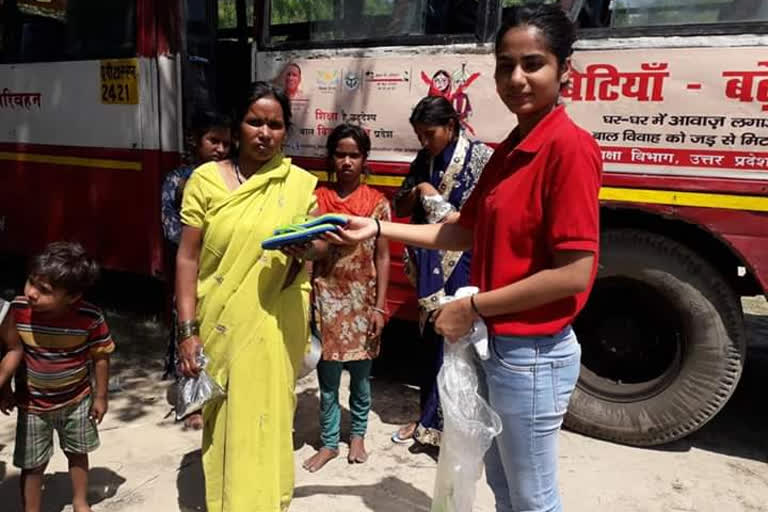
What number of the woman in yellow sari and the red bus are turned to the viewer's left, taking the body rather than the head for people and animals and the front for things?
1

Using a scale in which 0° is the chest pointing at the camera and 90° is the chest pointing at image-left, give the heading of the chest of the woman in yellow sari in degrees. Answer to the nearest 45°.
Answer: approximately 0°

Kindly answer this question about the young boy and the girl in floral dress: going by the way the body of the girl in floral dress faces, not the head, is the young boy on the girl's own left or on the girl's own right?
on the girl's own right

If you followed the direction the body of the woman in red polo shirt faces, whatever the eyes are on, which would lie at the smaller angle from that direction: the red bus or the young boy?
the young boy

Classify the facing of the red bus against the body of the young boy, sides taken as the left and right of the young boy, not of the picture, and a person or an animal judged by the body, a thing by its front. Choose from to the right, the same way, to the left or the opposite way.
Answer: to the right

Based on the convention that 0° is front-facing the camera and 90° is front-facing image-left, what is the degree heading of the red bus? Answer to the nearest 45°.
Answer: approximately 90°

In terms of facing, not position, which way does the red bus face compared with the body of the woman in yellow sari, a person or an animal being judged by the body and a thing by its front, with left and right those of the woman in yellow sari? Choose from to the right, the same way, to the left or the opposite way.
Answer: to the right

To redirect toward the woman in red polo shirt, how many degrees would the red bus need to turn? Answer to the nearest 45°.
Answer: approximately 90° to its left

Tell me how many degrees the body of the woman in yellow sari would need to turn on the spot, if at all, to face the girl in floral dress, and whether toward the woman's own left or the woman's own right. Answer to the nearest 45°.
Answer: approximately 135° to the woman's own left

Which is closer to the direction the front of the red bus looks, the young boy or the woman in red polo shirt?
the young boy

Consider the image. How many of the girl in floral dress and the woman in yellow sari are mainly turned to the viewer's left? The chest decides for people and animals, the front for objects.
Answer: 0
